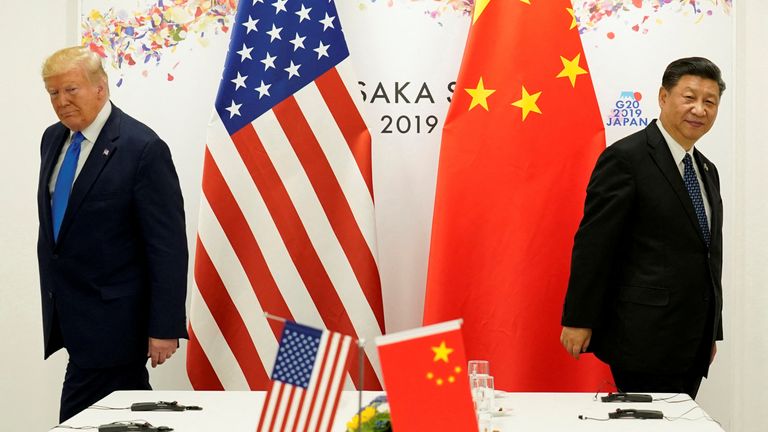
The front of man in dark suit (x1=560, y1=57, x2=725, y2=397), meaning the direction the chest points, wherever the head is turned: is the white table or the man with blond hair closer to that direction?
the white table

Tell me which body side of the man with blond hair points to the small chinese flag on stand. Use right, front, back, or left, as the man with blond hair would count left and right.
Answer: left

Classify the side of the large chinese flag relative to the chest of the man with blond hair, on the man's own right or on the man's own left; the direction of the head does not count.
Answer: on the man's own left

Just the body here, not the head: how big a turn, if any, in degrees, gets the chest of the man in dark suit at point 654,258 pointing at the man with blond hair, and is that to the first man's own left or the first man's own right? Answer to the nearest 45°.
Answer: approximately 135° to the first man's own right

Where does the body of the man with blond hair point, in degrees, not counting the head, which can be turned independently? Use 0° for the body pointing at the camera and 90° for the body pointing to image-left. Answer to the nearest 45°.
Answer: approximately 45°

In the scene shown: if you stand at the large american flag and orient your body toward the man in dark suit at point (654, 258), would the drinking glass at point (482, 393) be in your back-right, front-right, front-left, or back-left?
front-right

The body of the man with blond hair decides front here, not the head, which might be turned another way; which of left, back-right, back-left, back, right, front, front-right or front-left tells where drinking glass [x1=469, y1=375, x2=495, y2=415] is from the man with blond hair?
left

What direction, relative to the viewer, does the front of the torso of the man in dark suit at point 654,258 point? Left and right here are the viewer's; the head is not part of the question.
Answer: facing the viewer and to the right of the viewer

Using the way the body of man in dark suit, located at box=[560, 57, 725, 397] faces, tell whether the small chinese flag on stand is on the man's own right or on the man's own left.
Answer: on the man's own right

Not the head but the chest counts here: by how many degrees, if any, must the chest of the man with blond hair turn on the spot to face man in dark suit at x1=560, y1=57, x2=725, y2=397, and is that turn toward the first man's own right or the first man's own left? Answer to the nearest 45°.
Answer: approximately 135° to the first man's own left

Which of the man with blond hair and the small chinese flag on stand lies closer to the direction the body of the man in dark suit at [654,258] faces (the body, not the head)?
the small chinese flag on stand

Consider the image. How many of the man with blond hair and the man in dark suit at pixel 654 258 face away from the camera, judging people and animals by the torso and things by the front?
0
